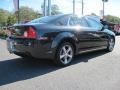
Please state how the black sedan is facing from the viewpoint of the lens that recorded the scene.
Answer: facing away from the viewer and to the right of the viewer
